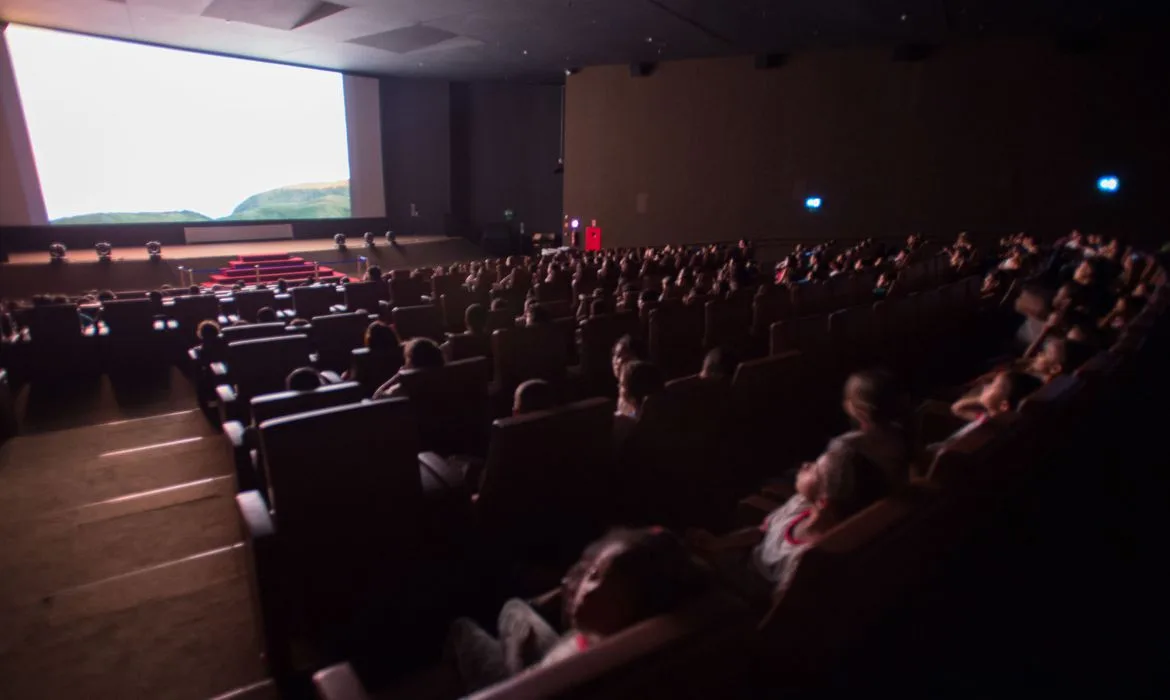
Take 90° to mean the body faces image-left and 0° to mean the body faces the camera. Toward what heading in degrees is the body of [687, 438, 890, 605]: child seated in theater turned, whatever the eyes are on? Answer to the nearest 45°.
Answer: approximately 90°

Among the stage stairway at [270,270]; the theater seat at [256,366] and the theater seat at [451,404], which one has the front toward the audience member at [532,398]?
the stage stairway

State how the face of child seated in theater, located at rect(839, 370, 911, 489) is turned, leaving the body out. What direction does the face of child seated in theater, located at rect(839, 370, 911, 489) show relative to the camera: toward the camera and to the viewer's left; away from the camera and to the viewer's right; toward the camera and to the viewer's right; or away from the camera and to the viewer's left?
away from the camera and to the viewer's left

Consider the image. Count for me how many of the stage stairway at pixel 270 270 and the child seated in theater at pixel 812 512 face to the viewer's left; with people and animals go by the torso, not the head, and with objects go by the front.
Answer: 1

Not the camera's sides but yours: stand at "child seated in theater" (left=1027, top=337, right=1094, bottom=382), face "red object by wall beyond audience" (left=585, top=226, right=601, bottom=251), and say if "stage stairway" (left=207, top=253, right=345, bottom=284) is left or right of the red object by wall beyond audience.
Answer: left

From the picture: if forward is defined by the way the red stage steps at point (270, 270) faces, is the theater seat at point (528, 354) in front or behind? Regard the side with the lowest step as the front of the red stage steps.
in front

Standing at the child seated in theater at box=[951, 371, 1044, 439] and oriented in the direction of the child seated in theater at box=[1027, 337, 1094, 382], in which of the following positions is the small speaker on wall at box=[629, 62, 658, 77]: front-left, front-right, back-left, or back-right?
front-left

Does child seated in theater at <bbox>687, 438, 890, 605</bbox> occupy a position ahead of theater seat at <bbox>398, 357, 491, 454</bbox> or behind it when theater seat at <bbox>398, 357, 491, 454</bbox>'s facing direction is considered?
behind

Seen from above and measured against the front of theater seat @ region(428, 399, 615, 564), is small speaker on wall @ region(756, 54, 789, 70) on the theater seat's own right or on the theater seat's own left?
on the theater seat's own right

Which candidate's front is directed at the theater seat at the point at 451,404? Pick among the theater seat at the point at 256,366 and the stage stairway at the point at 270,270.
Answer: the stage stairway

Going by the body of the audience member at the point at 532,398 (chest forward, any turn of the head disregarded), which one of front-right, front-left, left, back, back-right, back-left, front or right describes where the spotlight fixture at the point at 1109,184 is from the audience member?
right

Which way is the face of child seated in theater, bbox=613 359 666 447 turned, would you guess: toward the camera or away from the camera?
away from the camera

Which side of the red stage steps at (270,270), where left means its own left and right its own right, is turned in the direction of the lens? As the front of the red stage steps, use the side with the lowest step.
front

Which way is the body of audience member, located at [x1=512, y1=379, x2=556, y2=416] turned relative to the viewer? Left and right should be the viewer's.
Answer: facing away from the viewer and to the left of the viewer

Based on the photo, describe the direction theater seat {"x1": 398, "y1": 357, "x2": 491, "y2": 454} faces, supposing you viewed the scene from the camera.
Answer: facing away from the viewer and to the left of the viewer

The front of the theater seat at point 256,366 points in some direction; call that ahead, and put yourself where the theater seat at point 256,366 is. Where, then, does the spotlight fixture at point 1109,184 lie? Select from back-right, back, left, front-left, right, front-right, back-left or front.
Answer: back-right

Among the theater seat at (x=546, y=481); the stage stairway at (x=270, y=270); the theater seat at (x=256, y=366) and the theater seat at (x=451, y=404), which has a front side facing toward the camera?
the stage stairway
